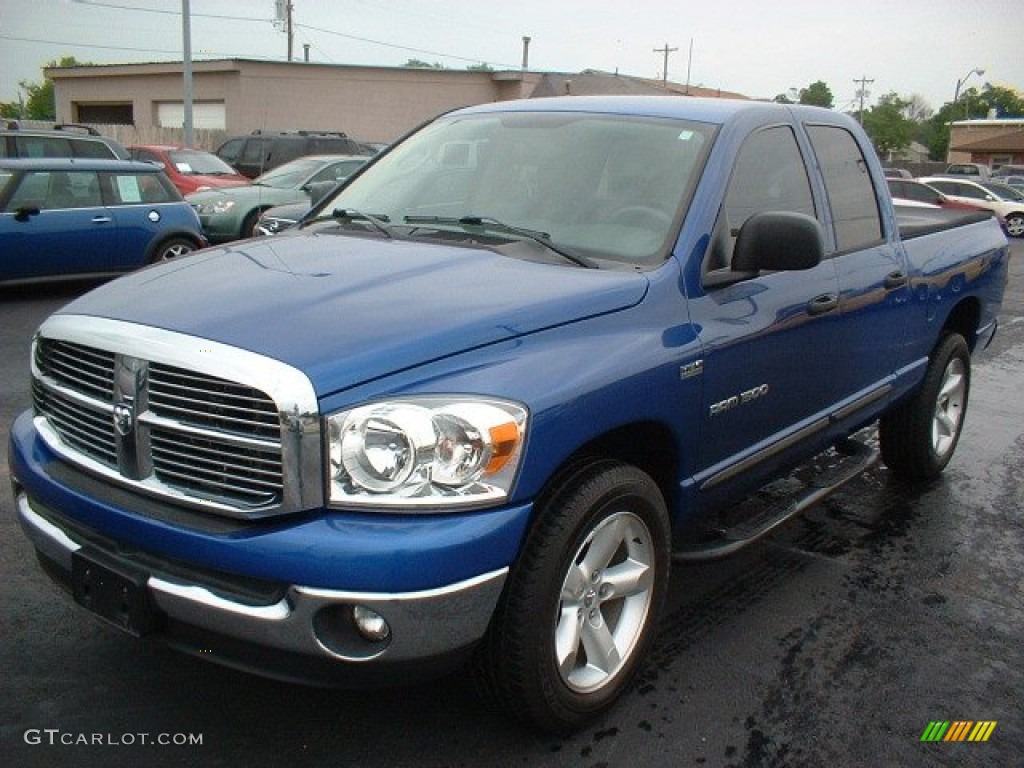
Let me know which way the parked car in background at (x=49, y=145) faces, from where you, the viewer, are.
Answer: facing to the left of the viewer

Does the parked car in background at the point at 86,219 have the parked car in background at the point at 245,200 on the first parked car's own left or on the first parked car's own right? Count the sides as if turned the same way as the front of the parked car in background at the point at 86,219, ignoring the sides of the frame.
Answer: on the first parked car's own right

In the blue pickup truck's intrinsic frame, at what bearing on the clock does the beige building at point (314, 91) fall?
The beige building is roughly at 4 o'clock from the blue pickup truck.

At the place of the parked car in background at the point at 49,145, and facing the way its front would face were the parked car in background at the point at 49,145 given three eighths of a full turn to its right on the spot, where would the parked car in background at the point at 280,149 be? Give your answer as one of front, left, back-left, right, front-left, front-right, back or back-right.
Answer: front

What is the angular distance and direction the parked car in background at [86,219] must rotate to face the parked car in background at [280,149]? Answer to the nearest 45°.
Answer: approximately 90° to its right

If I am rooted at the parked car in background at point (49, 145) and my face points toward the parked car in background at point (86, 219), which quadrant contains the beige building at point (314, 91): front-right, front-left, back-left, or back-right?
back-left

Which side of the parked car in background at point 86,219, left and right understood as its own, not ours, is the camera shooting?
left
